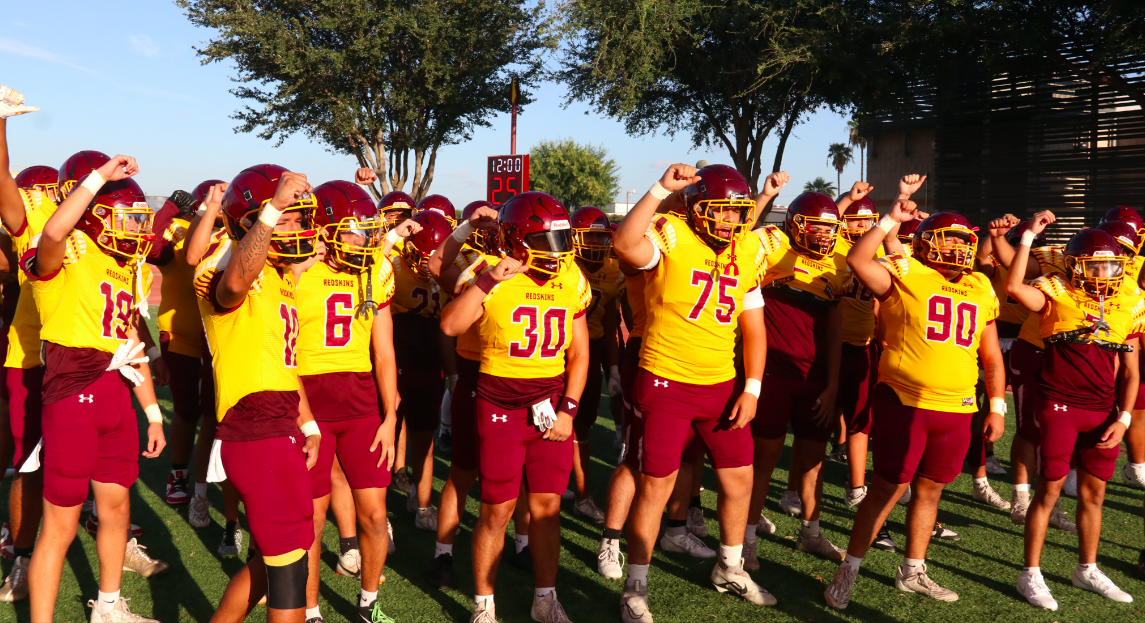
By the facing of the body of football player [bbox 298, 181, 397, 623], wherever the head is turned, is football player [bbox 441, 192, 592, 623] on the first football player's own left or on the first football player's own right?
on the first football player's own left

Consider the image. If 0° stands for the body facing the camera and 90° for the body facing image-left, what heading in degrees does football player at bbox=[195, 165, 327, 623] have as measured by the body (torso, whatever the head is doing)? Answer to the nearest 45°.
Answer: approximately 315°

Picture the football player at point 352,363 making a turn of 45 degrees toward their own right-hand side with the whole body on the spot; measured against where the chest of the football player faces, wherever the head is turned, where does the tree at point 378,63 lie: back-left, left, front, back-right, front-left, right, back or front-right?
back-right

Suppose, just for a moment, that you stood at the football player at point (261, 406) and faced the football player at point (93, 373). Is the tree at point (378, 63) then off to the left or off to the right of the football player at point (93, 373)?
right

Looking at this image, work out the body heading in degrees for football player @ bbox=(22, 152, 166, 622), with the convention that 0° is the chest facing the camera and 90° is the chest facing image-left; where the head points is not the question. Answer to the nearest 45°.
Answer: approximately 315°

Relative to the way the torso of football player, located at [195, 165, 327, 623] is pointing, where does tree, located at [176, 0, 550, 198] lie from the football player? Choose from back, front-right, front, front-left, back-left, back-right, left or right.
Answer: back-left
